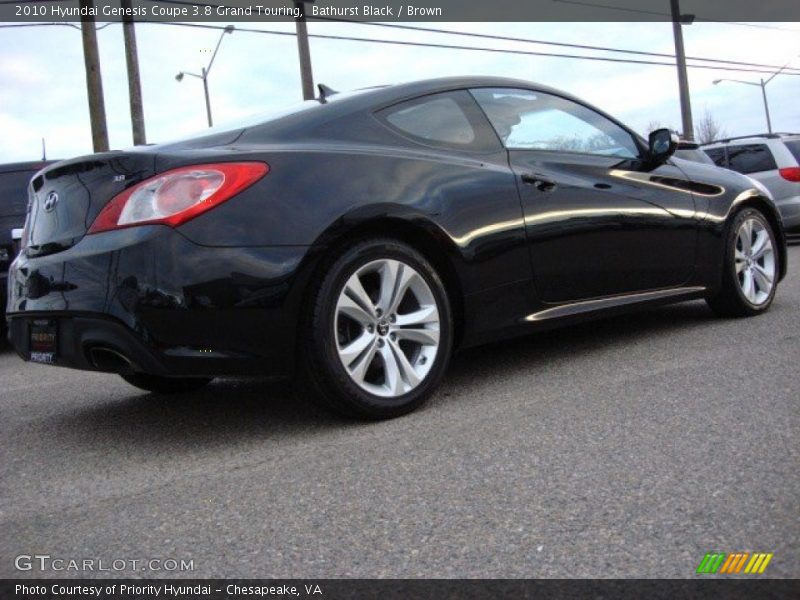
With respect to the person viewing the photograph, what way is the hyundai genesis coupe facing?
facing away from the viewer and to the right of the viewer

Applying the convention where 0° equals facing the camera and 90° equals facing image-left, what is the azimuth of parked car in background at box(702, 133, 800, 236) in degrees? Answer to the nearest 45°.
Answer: approximately 135°

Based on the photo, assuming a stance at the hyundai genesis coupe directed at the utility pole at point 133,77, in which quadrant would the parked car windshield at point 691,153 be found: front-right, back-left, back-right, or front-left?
front-right

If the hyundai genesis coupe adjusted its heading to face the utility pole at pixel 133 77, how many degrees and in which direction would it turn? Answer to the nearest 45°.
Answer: approximately 45° to its left

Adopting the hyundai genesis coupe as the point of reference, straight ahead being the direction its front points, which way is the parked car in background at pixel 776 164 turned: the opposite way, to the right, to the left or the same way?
to the left

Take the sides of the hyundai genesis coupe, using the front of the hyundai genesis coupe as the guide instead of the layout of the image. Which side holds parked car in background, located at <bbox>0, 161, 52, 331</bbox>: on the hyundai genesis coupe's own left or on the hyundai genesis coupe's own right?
on the hyundai genesis coupe's own left

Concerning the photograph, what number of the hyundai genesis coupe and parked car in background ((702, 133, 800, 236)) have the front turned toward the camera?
0

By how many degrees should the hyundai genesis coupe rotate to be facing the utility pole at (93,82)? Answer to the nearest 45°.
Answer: approximately 45° to its left

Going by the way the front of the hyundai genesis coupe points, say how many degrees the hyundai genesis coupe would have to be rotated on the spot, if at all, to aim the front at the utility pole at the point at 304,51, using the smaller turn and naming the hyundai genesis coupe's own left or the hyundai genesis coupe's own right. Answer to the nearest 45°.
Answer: approximately 45° to the hyundai genesis coupe's own left
